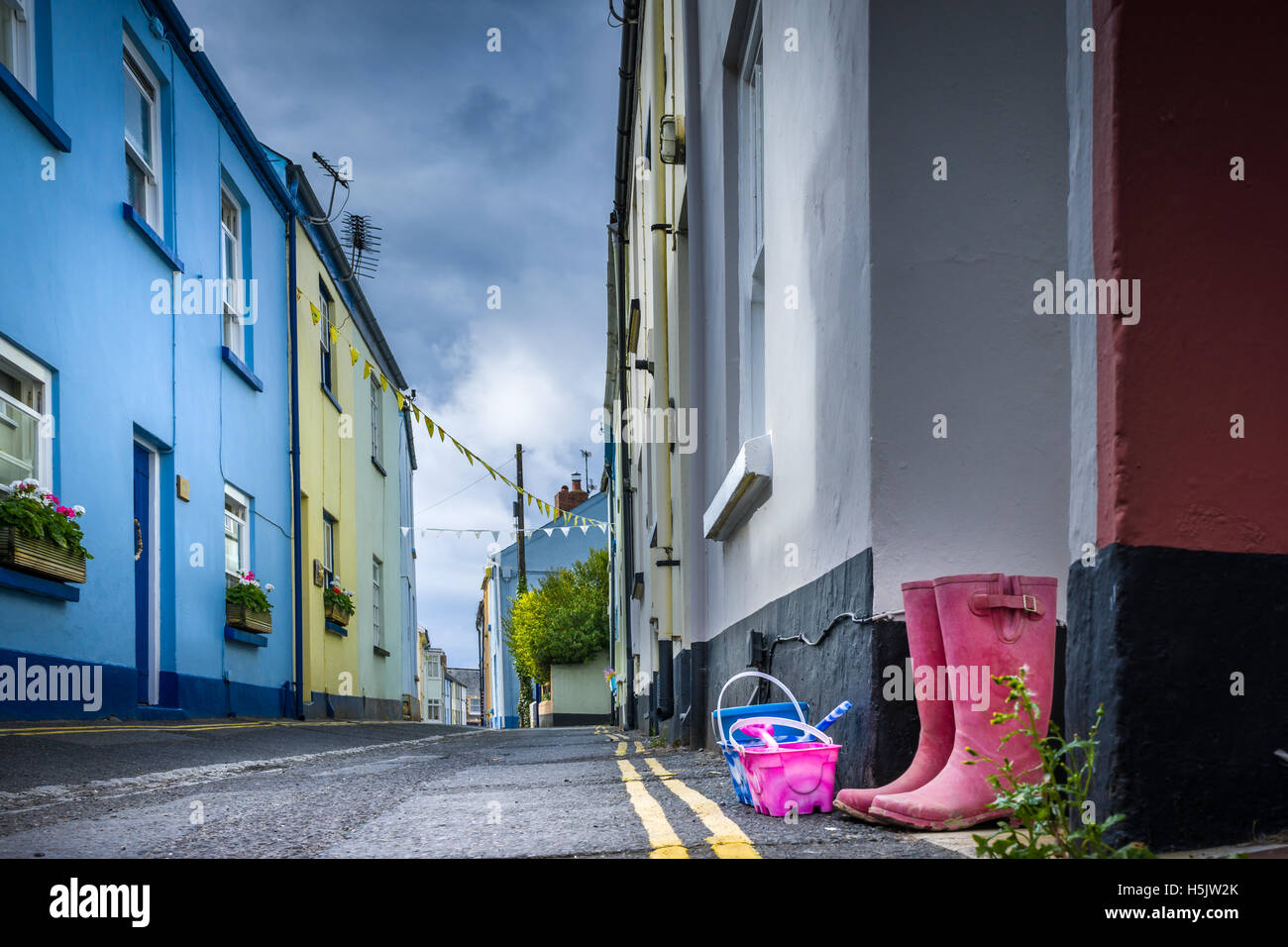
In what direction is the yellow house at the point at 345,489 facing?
to the viewer's right

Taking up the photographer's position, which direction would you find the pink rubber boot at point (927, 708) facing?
facing to the left of the viewer

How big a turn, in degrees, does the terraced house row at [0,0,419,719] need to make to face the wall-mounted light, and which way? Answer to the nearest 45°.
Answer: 0° — it already faces it

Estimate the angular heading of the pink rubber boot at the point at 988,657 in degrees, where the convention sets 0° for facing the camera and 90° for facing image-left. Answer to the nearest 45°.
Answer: approximately 90°

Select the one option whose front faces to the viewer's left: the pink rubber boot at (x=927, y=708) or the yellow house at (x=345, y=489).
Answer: the pink rubber boot

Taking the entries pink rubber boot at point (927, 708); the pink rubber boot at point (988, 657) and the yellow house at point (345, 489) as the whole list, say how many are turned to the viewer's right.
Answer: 1

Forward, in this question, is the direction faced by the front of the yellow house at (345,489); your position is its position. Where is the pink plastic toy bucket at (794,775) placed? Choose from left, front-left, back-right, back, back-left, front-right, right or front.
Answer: right

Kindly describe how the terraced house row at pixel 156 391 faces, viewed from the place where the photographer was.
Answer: facing the viewer and to the right of the viewer

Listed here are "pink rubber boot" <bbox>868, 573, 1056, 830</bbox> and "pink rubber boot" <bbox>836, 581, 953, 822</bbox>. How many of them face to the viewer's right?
0

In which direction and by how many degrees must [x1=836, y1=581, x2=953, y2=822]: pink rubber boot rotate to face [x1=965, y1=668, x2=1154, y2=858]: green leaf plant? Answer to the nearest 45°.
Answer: approximately 90° to its left
